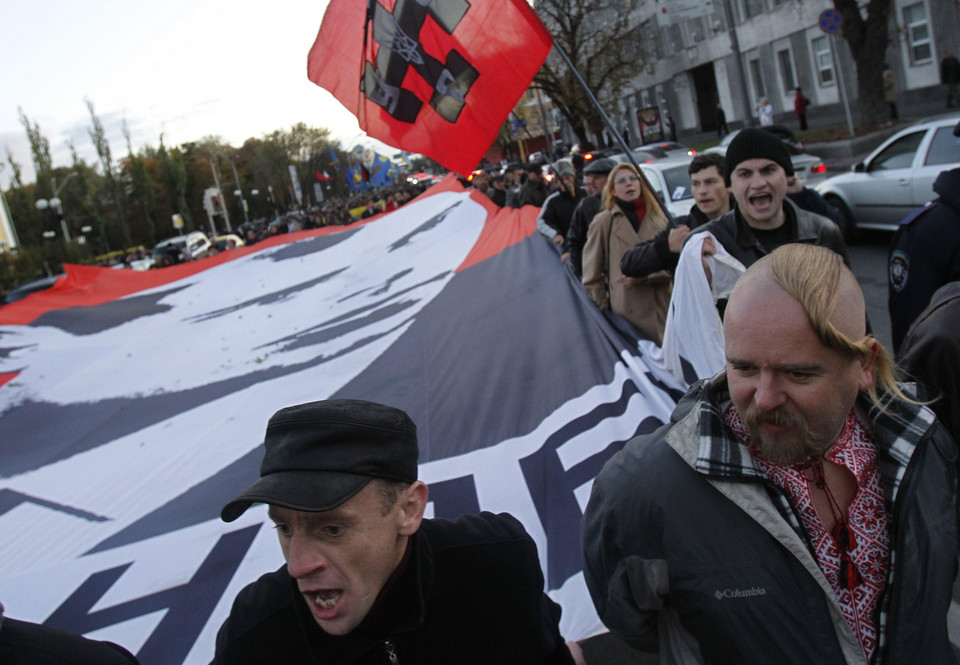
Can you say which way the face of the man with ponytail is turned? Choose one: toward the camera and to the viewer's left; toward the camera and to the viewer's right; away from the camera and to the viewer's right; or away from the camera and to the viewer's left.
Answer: toward the camera and to the viewer's left

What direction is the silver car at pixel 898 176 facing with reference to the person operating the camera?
facing away from the viewer and to the left of the viewer

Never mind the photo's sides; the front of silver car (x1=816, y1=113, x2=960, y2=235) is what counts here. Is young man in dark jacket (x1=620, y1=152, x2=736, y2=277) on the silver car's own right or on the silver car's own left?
on the silver car's own left

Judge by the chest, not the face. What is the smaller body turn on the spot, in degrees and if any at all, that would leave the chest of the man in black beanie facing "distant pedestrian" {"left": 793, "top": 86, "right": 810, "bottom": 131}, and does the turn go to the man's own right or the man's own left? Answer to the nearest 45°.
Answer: approximately 180°

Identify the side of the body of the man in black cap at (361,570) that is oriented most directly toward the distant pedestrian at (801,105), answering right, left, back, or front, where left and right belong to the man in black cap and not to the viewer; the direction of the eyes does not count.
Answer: back

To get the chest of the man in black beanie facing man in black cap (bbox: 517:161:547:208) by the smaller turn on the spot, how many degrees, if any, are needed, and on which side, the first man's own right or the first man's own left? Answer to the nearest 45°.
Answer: approximately 180°

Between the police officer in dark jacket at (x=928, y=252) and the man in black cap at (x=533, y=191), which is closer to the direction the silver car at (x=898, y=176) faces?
the man in black cap

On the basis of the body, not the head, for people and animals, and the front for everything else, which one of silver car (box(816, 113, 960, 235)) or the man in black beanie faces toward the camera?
the man in black beanie

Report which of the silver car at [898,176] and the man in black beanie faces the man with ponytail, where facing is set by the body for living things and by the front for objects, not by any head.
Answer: the man in black beanie

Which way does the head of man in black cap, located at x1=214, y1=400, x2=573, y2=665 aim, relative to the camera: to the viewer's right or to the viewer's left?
to the viewer's left

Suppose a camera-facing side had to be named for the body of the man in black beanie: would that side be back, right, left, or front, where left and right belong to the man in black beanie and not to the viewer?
front

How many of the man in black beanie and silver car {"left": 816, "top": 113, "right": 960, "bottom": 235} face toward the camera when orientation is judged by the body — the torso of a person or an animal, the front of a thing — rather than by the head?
1

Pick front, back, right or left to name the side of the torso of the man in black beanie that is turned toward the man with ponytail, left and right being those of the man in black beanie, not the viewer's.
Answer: front
